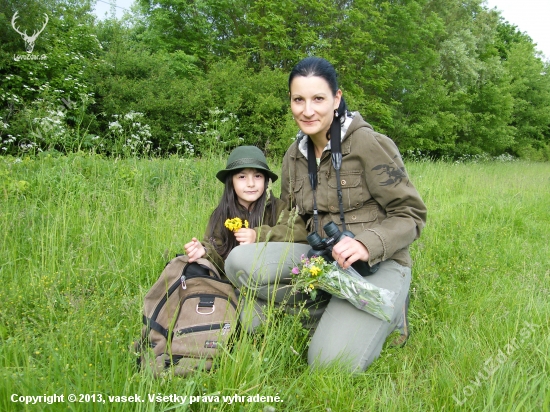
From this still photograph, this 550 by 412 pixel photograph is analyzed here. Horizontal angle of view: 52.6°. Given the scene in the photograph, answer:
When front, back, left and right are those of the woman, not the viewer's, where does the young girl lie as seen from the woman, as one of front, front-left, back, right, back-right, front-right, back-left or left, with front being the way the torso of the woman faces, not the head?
right

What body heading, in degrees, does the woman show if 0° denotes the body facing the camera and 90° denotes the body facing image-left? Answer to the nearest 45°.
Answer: approximately 45°

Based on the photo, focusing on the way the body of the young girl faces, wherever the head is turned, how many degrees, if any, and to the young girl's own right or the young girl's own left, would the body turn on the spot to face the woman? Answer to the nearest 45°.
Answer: approximately 45° to the young girl's own left

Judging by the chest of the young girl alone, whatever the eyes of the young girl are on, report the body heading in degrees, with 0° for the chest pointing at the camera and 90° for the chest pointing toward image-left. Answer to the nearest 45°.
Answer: approximately 0°
